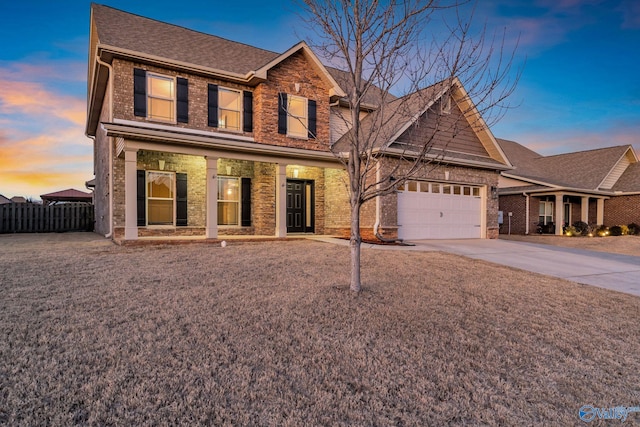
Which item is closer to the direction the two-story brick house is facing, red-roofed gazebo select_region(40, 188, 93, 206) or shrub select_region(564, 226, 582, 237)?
the shrub

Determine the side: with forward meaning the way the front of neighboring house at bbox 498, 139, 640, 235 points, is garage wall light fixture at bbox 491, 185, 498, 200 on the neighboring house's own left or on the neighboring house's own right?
on the neighboring house's own right

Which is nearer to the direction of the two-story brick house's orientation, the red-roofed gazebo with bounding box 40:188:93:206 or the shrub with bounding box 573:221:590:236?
the shrub

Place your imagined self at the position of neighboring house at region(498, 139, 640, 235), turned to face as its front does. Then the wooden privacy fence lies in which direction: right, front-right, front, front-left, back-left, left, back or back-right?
right

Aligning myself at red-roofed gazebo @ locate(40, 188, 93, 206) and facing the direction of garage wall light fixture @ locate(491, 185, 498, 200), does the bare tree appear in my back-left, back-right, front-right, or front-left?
front-right

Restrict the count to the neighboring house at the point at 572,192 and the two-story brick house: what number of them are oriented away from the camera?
0

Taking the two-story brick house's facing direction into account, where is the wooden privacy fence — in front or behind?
behind

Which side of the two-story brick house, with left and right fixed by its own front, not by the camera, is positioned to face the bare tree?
front

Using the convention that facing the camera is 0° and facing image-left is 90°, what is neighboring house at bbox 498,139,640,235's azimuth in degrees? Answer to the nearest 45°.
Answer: approximately 315°

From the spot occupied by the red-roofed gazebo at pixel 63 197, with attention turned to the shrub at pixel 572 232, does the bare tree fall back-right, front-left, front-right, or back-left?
front-right

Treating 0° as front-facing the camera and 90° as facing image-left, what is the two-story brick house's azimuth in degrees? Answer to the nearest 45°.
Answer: approximately 315°

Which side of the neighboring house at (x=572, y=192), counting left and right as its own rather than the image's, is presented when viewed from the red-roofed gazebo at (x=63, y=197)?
right
